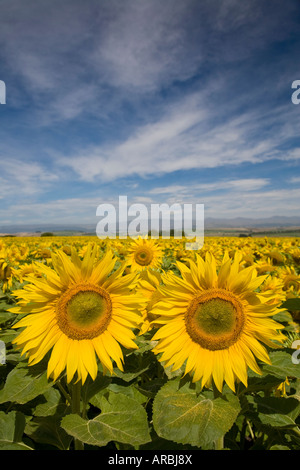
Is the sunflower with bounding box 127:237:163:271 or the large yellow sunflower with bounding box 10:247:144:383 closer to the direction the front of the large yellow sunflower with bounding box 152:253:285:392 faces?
the large yellow sunflower

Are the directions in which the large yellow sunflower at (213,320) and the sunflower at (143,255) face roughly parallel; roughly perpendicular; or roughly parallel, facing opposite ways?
roughly parallel

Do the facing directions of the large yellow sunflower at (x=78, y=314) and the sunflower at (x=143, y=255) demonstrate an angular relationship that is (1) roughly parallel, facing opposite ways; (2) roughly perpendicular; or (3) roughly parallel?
roughly parallel

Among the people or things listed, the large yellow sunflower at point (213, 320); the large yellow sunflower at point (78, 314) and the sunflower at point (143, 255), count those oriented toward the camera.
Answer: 3

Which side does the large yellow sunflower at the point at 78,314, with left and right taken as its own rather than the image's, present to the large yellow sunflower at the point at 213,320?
left

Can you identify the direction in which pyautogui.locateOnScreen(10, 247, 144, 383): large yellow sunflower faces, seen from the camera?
facing the viewer

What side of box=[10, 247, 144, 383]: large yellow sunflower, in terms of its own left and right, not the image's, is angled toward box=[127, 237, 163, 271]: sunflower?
back

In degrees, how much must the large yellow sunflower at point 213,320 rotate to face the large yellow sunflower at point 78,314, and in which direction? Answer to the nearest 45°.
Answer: approximately 90° to its right

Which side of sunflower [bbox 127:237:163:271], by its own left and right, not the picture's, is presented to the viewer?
front

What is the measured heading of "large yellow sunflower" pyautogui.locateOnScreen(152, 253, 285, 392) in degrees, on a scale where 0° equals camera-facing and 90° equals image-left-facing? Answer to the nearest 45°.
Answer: approximately 0°

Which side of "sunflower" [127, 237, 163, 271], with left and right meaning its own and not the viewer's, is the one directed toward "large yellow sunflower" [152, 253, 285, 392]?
front
